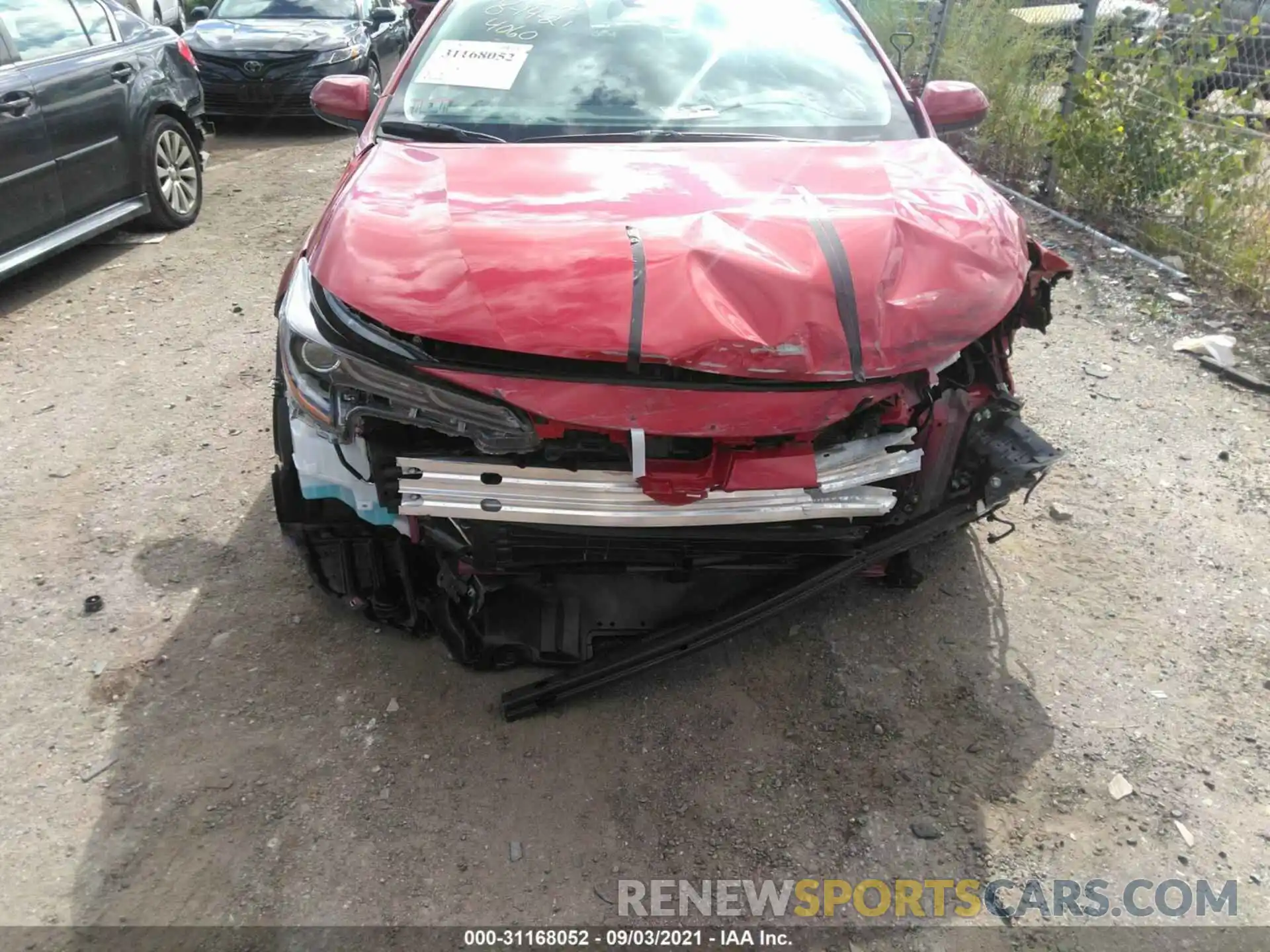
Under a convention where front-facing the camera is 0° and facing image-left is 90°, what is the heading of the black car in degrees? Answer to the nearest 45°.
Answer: approximately 45°

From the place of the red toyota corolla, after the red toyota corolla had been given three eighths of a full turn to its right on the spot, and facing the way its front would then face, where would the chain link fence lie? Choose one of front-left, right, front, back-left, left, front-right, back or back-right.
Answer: right

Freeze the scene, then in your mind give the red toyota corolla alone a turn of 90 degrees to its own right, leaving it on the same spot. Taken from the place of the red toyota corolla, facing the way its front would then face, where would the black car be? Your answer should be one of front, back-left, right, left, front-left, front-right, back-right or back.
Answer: front-right

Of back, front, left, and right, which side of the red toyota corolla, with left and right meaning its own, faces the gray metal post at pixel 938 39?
back

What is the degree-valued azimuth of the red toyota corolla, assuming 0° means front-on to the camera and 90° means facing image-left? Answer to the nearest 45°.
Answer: approximately 0°

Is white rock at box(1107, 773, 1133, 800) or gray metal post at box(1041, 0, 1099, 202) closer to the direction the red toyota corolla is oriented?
the white rock

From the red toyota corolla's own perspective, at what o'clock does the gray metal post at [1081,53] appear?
The gray metal post is roughly at 7 o'clock from the red toyota corolla.

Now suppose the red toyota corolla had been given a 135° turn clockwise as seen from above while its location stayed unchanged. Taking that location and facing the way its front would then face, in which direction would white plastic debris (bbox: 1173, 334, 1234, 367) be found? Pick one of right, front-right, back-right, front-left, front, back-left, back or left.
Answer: right

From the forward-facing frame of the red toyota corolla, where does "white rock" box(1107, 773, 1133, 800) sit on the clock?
The white rock is roughly at 10 o'clock from the red toyota corolla.
